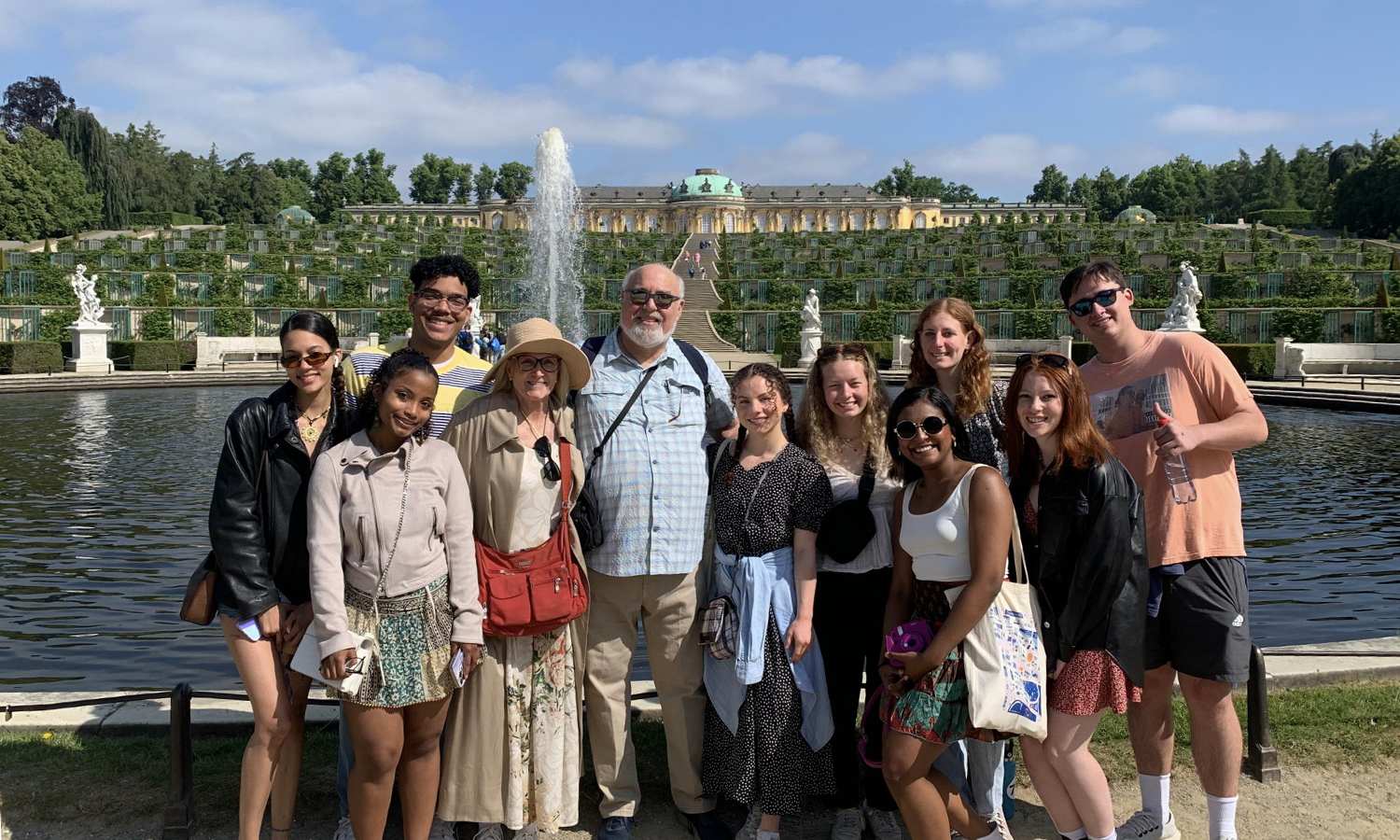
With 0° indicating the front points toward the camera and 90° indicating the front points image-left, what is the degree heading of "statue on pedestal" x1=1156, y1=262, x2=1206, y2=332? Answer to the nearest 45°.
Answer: approximately 45°

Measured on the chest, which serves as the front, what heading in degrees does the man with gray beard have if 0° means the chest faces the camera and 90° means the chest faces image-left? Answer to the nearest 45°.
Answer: approximately 0°

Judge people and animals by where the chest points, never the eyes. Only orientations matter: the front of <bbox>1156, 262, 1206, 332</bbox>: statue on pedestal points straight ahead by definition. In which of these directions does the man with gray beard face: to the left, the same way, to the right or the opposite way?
to the left

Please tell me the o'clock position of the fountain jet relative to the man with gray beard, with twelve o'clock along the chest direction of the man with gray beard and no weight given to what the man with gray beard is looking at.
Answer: The fountain jet is roughly at 6 o'clock from the man with gray beard.

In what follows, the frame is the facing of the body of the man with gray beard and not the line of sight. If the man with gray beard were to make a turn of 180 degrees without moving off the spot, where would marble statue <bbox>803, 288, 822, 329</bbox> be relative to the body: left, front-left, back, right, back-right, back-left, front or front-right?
front

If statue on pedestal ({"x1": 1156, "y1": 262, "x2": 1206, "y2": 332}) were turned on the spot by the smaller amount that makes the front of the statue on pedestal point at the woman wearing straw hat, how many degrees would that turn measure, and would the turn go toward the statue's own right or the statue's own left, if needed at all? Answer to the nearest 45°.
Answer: approximately 45° to the statue's own left
